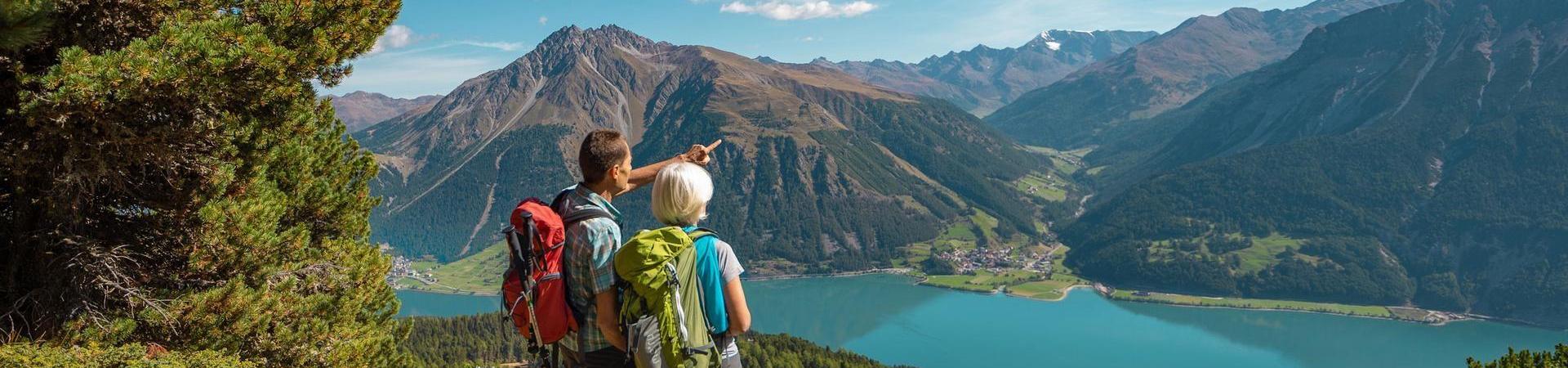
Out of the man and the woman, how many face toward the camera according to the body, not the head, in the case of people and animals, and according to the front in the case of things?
0

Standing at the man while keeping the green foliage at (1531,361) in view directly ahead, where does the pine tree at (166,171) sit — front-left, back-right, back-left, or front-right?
back-left

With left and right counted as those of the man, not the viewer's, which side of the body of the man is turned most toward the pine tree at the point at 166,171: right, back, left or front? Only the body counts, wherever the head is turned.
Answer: left

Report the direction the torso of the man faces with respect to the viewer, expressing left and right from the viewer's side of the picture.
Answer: facing away from the viewer and to the right of the viewer

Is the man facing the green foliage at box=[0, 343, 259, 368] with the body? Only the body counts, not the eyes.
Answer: no

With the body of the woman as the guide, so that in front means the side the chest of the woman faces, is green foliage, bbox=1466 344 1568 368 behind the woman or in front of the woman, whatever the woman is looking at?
in front

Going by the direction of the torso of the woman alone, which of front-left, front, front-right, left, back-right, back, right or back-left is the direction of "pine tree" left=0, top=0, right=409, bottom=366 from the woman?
left

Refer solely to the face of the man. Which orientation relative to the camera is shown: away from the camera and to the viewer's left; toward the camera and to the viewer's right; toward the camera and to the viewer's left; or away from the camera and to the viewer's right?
away from the camera and to the viewer's right

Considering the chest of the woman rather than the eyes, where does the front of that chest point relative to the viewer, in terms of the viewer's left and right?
facing away from the viewer and to the right of the viewer

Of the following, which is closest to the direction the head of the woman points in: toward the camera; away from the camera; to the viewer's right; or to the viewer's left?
away from the camera

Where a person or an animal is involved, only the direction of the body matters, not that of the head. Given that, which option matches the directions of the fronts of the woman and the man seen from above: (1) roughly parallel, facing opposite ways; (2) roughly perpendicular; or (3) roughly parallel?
roughly parallel

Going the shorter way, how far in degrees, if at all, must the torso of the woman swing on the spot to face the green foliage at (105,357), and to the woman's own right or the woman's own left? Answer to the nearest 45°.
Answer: approximately 90° to the woman's own left

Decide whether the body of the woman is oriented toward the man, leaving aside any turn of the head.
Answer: no

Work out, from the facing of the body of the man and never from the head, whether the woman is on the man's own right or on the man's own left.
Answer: on the man's own right
